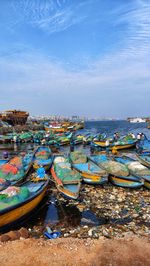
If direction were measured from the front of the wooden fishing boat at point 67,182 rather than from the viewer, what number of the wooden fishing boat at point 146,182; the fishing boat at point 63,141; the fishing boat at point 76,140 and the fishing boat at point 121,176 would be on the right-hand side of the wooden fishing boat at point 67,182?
0

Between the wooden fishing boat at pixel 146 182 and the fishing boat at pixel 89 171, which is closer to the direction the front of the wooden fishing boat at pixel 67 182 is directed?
the wooden fishing boat

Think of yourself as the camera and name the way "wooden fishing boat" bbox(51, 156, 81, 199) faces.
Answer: facing the viewer and to the right of the viewer

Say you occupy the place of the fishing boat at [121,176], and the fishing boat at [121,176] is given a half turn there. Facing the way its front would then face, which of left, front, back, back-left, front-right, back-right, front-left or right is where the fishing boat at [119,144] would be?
front-right

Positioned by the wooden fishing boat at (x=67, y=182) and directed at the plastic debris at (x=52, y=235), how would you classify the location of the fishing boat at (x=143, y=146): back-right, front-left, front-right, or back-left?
back-left

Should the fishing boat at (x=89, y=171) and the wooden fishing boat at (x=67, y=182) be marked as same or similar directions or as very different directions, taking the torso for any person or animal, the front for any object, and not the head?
same or similar directions

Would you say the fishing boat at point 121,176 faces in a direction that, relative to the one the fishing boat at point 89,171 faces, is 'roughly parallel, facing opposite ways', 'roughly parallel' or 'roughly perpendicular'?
roughly parallel

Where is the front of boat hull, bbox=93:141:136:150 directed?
to the viewer's left

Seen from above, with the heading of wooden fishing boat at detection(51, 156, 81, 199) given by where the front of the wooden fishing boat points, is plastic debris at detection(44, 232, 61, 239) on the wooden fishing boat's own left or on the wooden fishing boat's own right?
on the wooden fishing boat's own right

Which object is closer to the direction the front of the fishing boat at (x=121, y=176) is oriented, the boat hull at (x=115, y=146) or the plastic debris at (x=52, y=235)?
the plastic debris

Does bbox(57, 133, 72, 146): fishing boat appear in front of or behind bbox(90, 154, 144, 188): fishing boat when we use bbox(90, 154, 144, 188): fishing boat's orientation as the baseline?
behind

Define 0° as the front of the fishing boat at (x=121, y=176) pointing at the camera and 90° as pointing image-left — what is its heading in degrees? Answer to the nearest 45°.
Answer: approximately 315°

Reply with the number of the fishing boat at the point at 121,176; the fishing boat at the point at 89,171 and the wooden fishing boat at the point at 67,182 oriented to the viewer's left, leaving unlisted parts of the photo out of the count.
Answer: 0
